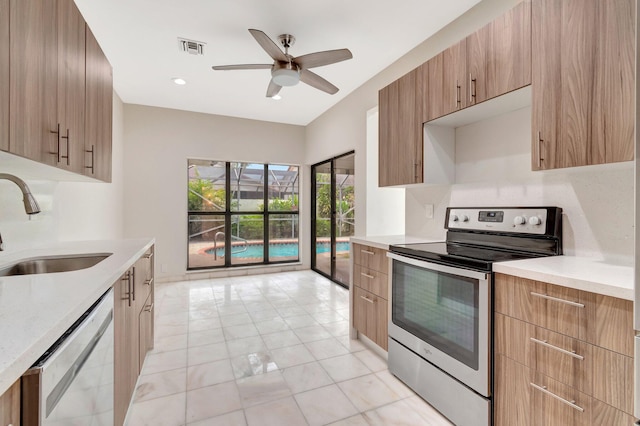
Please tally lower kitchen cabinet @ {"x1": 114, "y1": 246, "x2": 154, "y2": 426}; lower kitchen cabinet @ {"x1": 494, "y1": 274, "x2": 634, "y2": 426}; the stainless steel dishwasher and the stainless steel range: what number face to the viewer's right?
2

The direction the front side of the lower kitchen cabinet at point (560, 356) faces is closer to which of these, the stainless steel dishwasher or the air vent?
the stainless steel dishwasher

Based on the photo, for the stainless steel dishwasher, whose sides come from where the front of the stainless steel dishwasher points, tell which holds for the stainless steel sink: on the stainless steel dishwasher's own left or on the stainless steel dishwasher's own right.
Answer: on the stainless steel dishwasher's own left

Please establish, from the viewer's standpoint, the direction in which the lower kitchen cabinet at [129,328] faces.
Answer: facing to the right of the viewer

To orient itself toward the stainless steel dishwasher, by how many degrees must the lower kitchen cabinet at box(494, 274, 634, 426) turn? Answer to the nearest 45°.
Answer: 0° — it already faces it

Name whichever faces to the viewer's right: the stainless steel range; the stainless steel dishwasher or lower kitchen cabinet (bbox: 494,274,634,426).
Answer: the stainless steel dishwasher

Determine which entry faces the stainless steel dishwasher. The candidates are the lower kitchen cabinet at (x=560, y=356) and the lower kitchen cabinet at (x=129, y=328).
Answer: the lower kitchen cabinet at (x=560, y=356)

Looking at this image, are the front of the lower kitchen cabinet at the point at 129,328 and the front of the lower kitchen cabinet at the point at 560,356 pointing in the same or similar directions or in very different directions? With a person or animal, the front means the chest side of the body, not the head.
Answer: very different directions

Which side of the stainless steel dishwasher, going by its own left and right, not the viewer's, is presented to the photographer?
right

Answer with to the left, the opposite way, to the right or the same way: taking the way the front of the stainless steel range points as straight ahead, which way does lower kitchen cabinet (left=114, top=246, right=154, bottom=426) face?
the opposite way

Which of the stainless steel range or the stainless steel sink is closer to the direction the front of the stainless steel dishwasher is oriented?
the stainless steel range

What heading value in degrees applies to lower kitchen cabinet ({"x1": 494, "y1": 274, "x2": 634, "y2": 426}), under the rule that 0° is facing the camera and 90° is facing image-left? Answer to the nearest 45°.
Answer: approximately 45°
